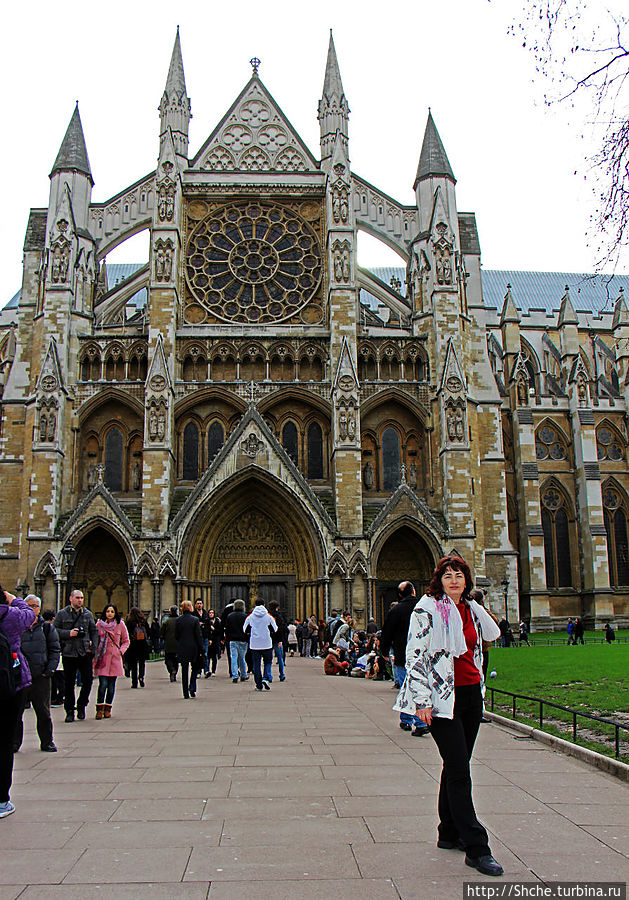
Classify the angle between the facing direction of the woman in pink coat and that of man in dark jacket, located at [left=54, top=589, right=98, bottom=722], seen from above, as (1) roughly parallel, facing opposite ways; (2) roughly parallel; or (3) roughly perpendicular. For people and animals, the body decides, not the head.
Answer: roughly parallel

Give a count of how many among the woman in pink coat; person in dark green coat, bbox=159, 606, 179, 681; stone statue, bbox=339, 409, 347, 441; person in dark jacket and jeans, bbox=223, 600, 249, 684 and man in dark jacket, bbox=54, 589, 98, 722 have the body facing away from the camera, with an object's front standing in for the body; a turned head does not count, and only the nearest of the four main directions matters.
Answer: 2

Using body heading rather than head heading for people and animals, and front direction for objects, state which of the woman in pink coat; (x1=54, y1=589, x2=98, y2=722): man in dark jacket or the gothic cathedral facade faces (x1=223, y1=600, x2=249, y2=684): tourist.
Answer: the gothic cathedral facade

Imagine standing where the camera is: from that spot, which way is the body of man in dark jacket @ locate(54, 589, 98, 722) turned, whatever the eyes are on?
toward the camera

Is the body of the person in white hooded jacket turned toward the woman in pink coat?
no

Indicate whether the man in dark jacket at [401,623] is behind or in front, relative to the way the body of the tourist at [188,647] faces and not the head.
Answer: behind

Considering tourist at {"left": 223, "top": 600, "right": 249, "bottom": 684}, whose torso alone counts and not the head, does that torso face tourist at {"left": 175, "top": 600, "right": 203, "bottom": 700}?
no

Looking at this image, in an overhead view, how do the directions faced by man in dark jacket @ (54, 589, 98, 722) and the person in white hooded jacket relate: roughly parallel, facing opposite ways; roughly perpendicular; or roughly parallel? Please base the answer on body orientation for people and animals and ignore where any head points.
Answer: roughly parallel, facing opposite ways

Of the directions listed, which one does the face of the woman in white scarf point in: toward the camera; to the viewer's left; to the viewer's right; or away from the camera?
toward the camera

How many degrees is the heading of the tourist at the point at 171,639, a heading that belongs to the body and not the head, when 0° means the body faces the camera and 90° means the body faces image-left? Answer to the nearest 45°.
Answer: approximately 180°

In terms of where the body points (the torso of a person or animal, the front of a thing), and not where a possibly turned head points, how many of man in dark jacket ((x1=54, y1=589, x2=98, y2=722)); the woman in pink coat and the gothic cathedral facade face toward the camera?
3

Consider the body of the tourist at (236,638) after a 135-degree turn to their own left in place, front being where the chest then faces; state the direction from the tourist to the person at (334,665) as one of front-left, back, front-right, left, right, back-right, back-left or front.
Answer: back

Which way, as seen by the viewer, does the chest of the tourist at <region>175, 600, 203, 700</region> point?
away from the camera

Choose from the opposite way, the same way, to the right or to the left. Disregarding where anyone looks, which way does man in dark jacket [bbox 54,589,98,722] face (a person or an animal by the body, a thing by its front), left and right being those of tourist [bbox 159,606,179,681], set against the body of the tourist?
the opposite way

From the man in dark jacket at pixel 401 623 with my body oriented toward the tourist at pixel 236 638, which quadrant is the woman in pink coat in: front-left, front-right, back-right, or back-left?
front-left

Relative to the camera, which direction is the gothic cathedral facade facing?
toward the camera

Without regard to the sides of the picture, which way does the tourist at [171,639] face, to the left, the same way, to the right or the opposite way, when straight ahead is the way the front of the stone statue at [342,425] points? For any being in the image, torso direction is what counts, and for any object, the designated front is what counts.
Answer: the opposite way

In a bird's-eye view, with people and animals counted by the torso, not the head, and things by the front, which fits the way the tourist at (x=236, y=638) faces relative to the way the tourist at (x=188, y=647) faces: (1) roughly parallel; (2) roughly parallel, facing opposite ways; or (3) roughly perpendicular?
roughly parallel

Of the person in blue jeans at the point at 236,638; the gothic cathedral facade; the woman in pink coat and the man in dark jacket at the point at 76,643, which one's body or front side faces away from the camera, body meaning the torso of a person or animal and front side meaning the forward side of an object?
the person in blue jeans

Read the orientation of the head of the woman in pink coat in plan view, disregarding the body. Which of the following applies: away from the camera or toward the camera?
toward the camera

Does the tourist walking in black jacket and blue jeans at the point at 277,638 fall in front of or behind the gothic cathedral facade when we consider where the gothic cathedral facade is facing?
in front

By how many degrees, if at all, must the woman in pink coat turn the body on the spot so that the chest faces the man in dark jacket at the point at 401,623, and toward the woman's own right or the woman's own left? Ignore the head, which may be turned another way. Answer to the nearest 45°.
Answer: approximately 90° to the woman's own left
